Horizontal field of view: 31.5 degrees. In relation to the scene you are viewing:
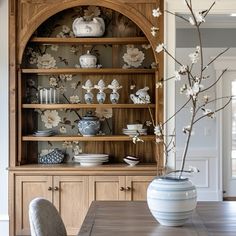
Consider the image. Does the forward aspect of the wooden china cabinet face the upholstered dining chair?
yes

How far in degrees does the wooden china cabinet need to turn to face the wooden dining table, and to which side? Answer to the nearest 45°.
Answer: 0° — it already faces it
